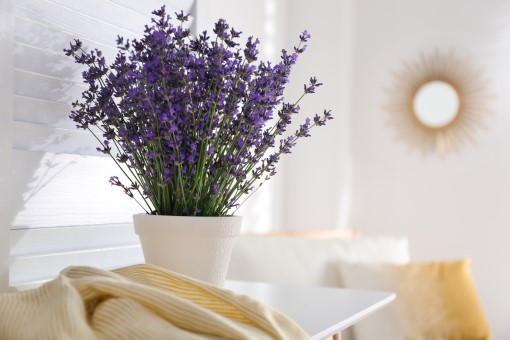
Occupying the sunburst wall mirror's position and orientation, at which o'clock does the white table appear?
The white table is roughly at 12 o'clock from the sunburst wall mirror.

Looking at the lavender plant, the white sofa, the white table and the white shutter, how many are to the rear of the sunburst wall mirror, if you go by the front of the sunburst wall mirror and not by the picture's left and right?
0

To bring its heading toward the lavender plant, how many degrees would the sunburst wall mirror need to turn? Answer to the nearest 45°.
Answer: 0° — it already faces it

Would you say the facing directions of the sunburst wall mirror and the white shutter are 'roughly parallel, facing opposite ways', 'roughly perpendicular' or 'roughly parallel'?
roughly perpendicular

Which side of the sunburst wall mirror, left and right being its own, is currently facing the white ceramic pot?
front

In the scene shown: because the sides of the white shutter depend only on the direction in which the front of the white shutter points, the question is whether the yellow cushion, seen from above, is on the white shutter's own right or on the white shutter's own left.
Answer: on the white shutter's own left

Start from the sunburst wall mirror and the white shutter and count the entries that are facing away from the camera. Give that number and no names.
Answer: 0

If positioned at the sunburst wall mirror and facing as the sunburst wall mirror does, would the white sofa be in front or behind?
in front

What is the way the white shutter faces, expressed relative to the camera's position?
facing the viewer and to the right of the viewer

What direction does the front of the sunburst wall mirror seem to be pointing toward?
toward the camera
